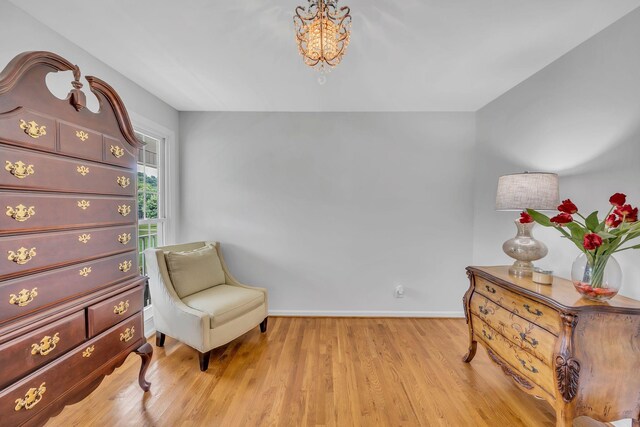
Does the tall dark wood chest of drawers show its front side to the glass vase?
yes

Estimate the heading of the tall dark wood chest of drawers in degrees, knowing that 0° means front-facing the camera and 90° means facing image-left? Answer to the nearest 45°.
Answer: approximately 315°

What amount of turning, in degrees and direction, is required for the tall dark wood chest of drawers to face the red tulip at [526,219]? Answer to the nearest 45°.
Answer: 0° — it already faces it

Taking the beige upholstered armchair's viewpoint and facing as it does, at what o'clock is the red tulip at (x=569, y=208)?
The red tulip is roughly at 12 o'clock from the beige upholstered armchair.

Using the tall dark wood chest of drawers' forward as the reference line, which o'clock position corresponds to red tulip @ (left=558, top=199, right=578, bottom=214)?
The red tulip is roughly at 12 o'clock from the tall dark wood chest of drawers.

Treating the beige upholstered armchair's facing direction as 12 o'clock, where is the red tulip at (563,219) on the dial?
The red tulip is roughly at 12 o'clock from the beige upholstered armchair.
